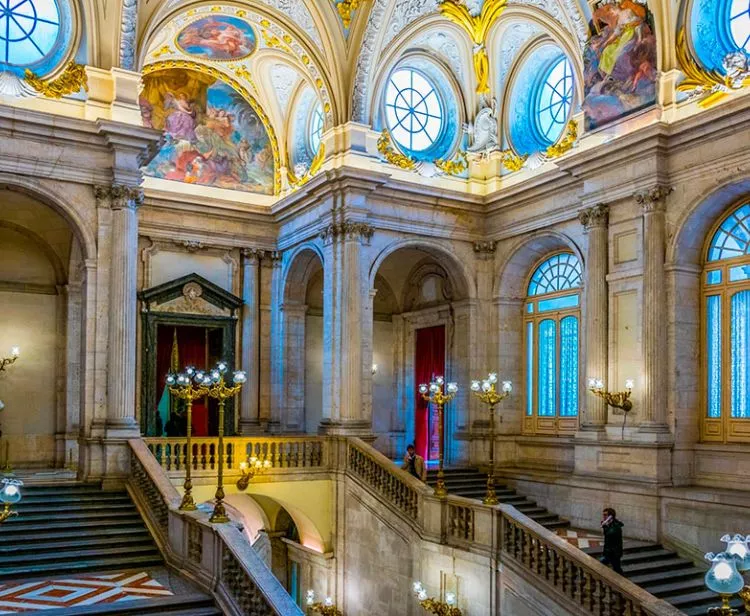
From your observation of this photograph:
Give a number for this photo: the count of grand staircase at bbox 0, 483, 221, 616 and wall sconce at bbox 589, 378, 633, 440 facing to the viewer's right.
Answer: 0

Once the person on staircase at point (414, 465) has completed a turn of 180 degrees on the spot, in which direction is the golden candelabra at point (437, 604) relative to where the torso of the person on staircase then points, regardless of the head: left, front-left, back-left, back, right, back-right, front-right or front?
back-left

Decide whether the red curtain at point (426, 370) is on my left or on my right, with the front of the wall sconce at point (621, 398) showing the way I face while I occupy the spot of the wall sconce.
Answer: on my right

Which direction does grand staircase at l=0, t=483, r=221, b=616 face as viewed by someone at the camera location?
facing the viewer

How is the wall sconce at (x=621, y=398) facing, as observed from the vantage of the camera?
facing the viewer and to the left of the viewer

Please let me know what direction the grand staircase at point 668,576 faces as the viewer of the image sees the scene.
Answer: facing the viewer and to the right of the viewer

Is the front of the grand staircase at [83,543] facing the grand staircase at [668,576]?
no

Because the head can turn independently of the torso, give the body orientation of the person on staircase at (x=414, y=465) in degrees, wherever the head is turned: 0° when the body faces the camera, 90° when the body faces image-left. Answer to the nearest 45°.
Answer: approximately 315°
